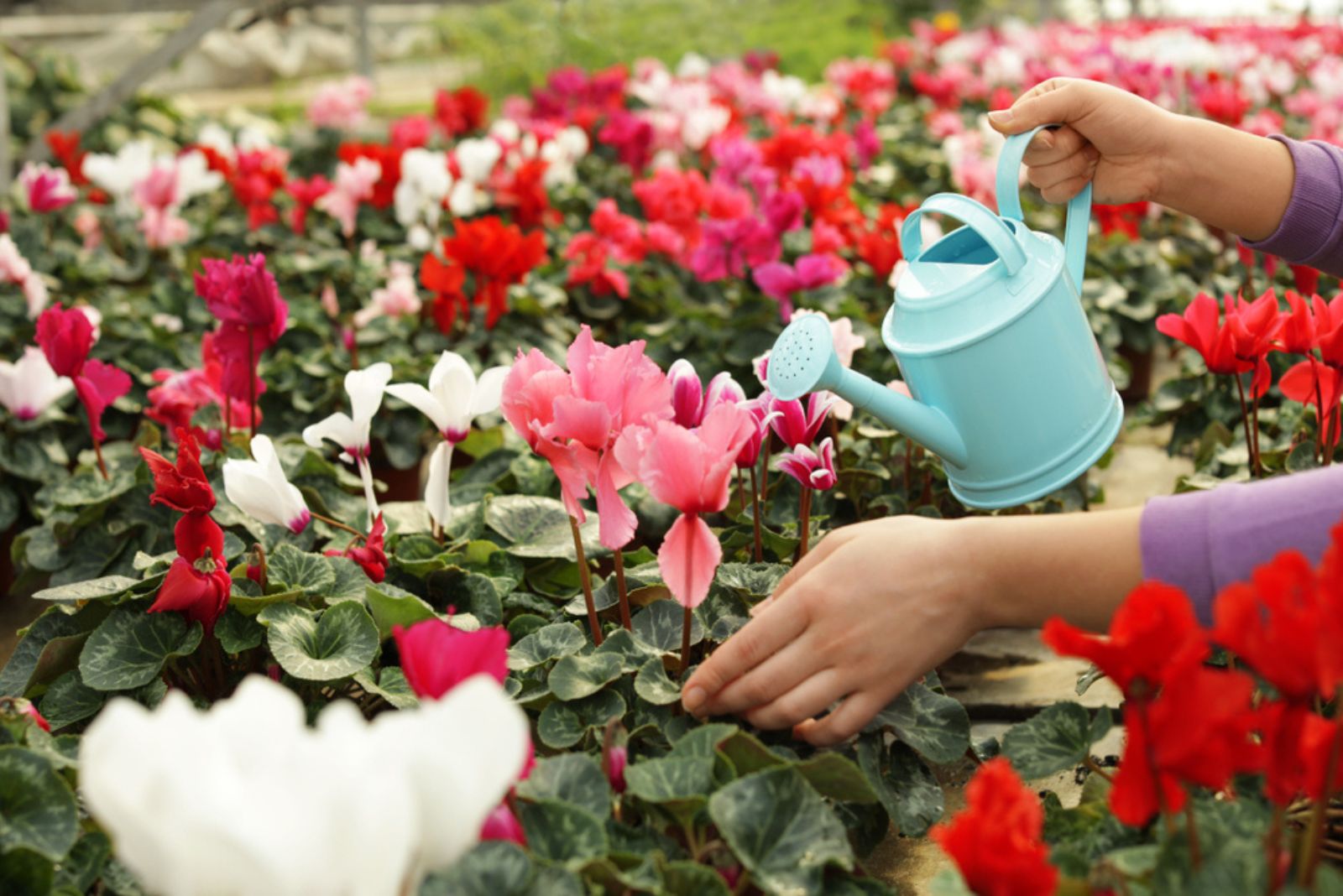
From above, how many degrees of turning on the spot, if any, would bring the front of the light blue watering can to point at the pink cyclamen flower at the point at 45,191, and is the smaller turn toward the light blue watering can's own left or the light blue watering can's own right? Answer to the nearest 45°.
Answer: approximately 90° to the light blue watering can's own right

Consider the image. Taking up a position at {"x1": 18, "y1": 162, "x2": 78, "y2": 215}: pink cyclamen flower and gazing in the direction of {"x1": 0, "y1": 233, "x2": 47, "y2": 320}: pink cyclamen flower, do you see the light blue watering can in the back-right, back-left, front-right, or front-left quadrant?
front-left

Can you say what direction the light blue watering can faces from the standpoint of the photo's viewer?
facing the viewer and to the left of the viewer

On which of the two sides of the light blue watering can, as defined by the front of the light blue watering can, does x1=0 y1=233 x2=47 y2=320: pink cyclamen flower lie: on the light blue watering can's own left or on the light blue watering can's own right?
on the light blue watering can's own right
